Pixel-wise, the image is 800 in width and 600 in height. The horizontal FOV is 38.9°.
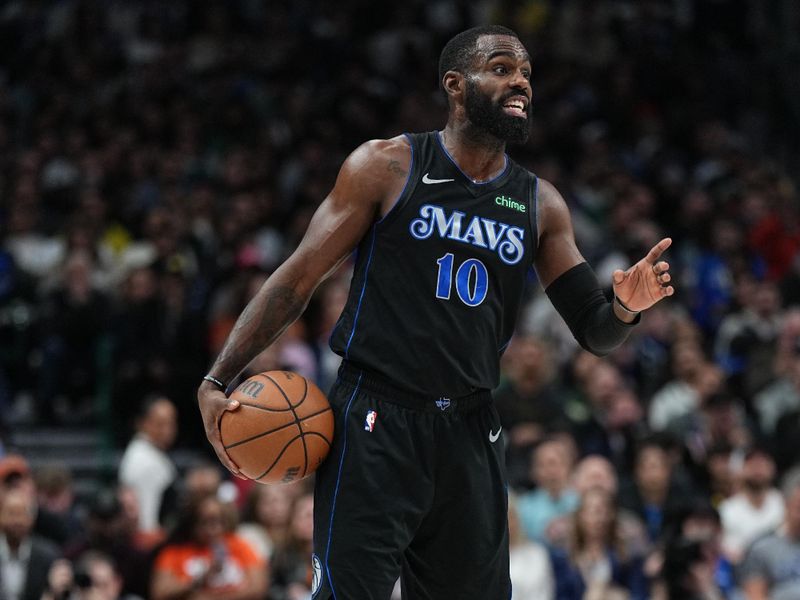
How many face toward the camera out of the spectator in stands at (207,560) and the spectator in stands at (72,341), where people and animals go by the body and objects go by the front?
2

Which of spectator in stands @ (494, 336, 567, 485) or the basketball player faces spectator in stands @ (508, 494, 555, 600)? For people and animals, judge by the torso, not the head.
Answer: spectator in stands @ (494, 336, 567, 485)

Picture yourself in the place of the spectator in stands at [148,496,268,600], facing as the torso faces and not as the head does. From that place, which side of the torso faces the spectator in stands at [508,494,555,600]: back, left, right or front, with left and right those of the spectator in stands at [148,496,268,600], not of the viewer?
left

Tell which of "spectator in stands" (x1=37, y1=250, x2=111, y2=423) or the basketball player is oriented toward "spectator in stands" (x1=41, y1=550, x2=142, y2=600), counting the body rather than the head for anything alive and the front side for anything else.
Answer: "spectator in stands" (x1=37, y1=250, x2=111, y2=423)

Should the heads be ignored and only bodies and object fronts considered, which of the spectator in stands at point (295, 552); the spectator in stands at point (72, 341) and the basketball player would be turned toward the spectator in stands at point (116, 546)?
the spectator in stands at point (72, 341)

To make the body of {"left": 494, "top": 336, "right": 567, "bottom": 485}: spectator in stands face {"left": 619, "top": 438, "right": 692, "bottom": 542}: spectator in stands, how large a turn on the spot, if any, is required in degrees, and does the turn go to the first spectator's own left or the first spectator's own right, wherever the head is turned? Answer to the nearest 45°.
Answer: approximately 45° to the first spectator's own left

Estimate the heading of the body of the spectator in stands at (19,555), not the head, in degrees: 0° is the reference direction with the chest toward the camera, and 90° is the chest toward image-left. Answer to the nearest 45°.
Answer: approximately 0°

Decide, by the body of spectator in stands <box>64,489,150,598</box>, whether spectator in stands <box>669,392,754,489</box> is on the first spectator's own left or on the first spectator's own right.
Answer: on the first spectator's own left
